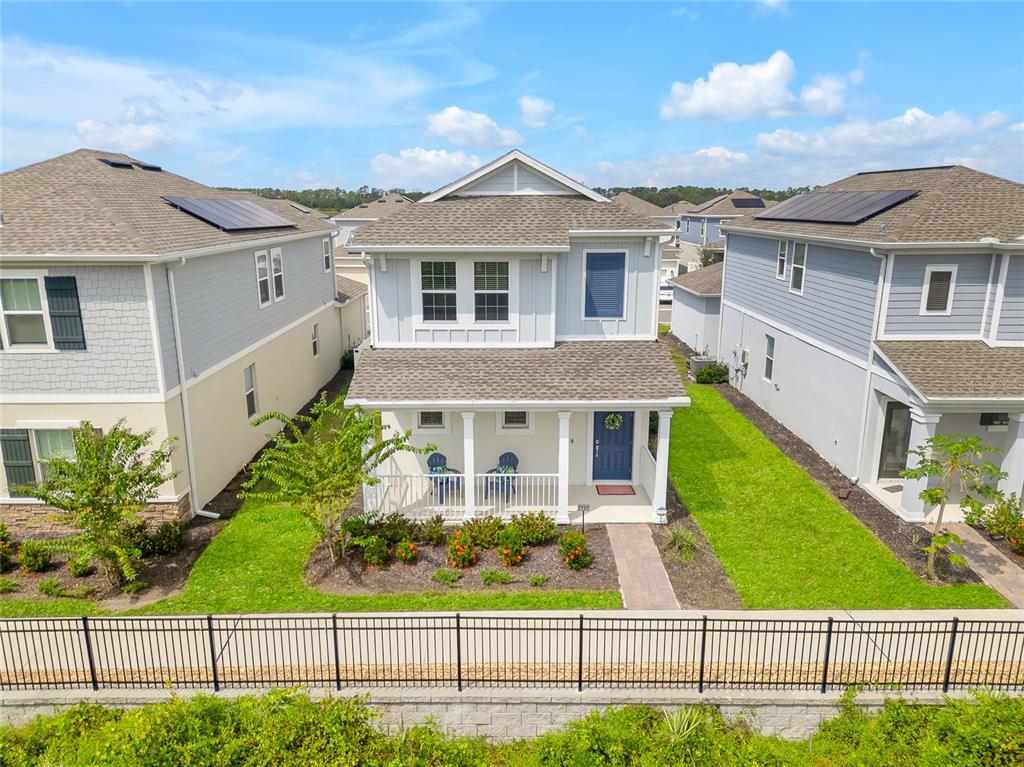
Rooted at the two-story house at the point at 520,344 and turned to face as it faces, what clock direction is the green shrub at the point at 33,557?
The green shrub is roughly at 2 o'clock from the two-story house.

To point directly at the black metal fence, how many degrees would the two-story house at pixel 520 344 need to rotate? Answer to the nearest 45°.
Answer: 0° — it already faces it

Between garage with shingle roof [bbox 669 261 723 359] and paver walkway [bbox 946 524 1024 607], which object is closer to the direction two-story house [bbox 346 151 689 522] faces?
the paver walkway

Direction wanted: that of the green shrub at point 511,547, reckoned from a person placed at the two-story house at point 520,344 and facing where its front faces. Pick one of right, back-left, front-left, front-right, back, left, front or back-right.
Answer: front

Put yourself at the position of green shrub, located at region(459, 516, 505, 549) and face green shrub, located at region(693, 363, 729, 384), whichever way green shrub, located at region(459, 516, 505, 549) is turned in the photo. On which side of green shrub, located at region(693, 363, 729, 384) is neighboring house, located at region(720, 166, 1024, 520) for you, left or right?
right

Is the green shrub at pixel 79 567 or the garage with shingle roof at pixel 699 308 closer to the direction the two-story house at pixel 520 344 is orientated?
the green shrub

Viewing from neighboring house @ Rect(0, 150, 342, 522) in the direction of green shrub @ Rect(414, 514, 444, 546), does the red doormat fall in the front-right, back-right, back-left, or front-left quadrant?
front-left

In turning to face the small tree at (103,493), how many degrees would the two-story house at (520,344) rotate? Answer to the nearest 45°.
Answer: approximately 45° to its right

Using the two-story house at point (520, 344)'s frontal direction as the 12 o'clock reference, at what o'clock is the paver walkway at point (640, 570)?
The paver walkway is roughly at 11 o'clock from the two-story house.

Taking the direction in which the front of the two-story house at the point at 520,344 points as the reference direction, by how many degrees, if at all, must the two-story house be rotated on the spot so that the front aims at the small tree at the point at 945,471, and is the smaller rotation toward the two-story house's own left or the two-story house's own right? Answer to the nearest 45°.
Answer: approximately 90° to the two-story house's own left

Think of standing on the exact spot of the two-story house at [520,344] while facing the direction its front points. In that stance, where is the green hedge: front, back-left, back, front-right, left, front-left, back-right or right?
front

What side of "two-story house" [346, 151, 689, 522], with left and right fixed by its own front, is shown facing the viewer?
front

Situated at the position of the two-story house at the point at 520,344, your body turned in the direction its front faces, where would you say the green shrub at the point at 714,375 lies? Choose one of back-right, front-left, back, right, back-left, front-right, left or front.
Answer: back-left
